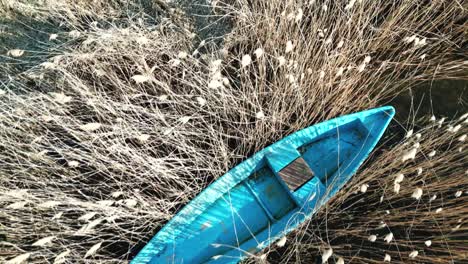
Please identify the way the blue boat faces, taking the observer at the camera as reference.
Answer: facing away from the viewer and to the right of the viewer
